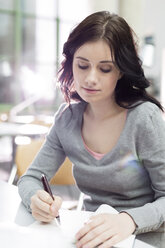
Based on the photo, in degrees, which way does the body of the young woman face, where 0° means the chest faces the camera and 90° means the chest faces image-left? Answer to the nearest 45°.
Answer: approximately 45°
